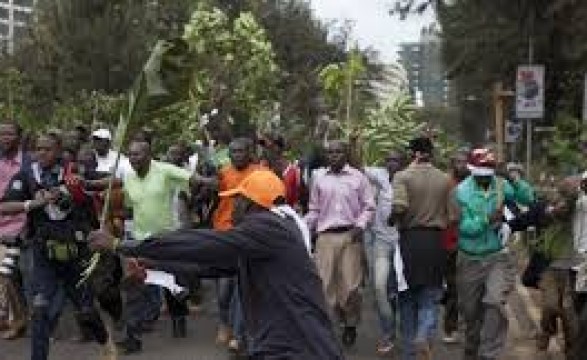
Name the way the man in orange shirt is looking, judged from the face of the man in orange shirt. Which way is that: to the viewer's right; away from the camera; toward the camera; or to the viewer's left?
toward the camera

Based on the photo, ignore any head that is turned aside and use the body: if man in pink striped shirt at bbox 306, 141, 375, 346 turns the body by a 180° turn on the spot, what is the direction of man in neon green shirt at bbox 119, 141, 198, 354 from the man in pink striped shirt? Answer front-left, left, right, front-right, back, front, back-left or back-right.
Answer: left

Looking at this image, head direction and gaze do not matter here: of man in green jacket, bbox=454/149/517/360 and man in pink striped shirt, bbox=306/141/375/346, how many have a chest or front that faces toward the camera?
2

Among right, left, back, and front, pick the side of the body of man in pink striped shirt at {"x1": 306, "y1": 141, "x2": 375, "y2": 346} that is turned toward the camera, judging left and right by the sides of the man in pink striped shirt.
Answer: front

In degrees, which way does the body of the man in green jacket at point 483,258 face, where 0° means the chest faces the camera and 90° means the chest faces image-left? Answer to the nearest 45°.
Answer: approximately 0°

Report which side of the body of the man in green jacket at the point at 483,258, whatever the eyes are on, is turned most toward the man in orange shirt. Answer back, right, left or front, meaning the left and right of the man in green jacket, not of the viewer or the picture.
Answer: right

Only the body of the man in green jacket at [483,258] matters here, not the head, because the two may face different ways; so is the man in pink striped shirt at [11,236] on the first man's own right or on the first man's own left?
on the first man's own right

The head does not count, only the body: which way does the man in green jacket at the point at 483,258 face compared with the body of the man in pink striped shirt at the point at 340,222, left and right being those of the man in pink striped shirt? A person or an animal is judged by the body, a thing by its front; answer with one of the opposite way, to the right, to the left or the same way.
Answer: the same way

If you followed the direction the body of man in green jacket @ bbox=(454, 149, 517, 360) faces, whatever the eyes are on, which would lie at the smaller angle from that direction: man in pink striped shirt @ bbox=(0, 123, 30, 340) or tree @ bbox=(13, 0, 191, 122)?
the man in pink striped shirt

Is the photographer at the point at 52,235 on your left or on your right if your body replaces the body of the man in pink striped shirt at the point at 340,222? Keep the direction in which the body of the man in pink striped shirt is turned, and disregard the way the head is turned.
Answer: on your right

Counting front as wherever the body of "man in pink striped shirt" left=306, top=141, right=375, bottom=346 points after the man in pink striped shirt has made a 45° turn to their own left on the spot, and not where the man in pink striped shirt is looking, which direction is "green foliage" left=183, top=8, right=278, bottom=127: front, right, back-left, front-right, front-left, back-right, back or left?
back-left

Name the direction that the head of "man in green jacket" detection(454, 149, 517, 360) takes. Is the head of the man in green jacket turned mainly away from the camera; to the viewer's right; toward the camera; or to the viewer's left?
toward the camera

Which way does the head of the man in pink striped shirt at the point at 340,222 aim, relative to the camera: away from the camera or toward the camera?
toward the camera

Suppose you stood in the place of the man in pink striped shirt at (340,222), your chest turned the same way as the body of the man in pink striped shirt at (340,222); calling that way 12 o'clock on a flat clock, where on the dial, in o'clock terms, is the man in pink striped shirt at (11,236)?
the man in pink striped shirt at (11,236) is roughly at 3 o'clock from the man in pink striped shirt at (340,222).

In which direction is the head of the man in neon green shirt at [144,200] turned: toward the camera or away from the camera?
toward the camera

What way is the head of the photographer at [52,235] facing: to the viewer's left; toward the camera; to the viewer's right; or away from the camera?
toward the camera
